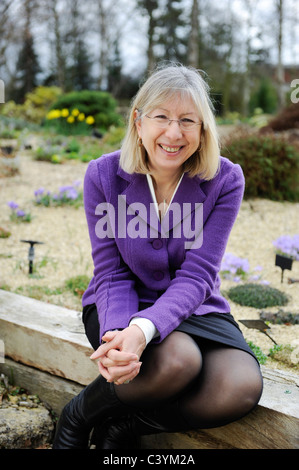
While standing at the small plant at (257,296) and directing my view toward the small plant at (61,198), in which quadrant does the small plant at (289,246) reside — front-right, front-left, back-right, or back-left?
front-right

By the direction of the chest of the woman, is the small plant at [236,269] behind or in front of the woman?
behind

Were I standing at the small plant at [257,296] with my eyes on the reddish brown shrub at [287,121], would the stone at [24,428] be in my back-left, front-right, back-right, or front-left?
back-left

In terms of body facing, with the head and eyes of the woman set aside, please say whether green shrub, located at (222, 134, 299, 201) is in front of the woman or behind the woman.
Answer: behind

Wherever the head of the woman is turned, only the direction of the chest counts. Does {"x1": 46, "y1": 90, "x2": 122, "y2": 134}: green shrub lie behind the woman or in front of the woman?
behind

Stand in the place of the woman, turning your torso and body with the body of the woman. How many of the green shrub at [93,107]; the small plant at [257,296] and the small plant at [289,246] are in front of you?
0

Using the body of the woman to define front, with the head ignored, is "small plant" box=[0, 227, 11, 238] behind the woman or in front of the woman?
behind

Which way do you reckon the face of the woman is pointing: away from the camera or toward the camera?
toward the camera

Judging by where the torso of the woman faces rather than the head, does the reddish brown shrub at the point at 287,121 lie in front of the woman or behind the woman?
behind

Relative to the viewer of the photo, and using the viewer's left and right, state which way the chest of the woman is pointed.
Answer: facing the viewer
